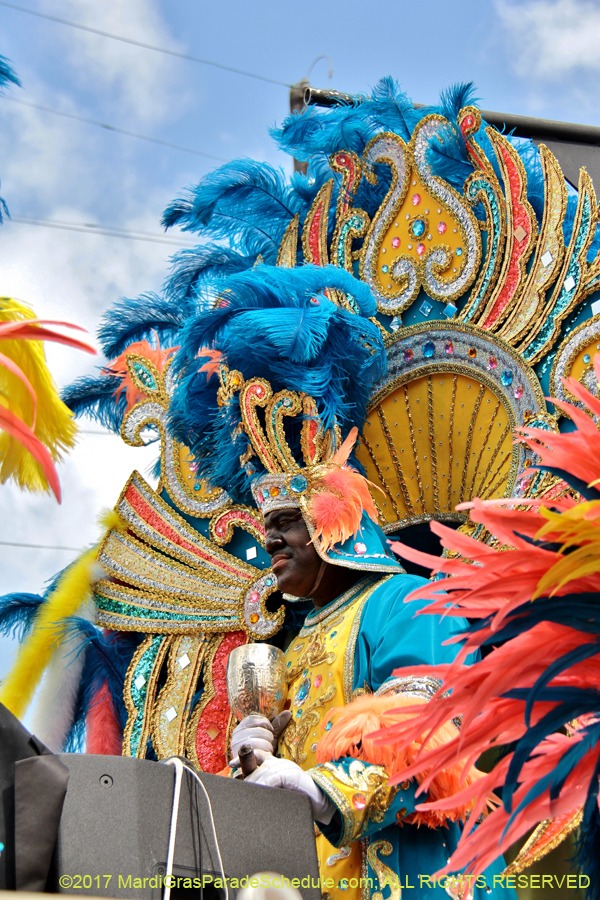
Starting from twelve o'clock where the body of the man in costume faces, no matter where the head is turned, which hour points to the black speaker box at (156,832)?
The black speaker box is roughly at 11 o'clock from the man in costume.

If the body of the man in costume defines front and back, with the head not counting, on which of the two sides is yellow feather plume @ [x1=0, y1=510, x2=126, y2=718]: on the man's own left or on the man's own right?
on the man's own right

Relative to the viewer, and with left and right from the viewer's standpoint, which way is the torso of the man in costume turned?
facing the viewer and to the left of the viewer

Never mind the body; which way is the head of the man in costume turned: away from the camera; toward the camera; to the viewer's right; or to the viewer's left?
to the viewer's left

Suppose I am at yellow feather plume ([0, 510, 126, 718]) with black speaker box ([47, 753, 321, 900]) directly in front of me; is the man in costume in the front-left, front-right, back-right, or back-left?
front-left

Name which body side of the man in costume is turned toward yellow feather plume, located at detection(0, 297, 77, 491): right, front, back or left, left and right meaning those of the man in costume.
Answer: front
